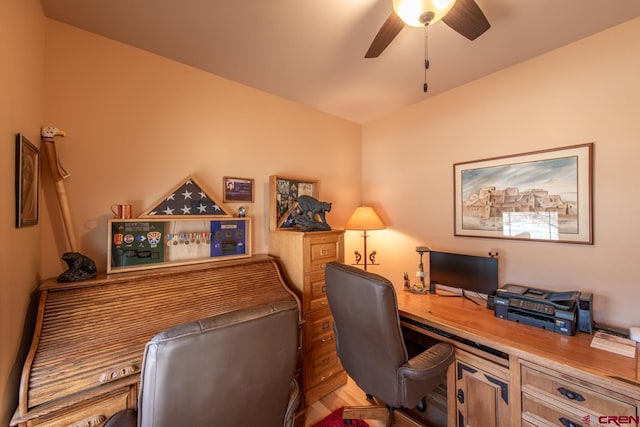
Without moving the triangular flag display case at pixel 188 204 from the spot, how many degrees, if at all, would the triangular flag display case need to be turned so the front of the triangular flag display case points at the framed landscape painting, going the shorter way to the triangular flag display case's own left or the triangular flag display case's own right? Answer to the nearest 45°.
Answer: approximately 45° to the triangular flag display case's own left

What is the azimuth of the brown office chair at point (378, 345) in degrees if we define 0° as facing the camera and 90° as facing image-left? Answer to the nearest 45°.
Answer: approximately 225°

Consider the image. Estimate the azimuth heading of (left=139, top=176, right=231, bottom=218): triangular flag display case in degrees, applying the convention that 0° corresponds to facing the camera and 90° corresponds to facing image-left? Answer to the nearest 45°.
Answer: approximately 0°

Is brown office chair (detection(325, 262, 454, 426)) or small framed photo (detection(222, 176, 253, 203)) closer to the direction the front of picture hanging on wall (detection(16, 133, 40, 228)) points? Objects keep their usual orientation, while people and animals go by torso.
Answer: the small framed photo

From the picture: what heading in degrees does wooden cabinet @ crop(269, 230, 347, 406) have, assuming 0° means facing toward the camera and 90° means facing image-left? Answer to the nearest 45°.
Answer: approximately 315°

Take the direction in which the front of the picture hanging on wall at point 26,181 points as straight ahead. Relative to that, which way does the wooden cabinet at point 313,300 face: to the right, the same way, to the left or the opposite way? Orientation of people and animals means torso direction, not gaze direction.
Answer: to the right

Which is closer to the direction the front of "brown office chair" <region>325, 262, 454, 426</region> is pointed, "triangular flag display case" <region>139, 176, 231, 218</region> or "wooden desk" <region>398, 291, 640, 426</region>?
the wooden desk

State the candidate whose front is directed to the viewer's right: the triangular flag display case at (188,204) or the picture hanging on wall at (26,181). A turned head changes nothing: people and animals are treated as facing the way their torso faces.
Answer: the picture hanging on wall

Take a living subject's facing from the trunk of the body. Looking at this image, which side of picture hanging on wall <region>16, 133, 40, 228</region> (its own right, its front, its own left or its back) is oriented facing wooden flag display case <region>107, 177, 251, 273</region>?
front

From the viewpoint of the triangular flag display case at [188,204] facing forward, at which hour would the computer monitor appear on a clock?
The computer monitor is roughly at 10 o'clock from the triangular flag display case.

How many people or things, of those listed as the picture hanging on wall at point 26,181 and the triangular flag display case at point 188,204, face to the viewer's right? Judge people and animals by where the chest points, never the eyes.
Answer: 1

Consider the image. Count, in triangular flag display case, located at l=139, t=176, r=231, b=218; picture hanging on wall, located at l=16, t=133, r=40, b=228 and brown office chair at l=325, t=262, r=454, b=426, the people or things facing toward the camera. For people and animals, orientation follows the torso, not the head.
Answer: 1

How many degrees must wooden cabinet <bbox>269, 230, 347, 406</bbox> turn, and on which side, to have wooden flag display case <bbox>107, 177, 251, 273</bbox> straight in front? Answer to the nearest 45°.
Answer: approximately 135° to its right

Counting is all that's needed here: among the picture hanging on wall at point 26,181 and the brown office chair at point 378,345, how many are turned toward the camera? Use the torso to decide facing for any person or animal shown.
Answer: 0

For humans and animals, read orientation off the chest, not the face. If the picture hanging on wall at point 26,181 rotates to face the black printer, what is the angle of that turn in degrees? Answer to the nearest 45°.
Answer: approximately 45° to its right

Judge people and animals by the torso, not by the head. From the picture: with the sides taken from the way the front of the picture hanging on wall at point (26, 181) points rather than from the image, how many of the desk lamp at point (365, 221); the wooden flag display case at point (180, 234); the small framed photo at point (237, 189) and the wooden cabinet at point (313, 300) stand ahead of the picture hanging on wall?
4

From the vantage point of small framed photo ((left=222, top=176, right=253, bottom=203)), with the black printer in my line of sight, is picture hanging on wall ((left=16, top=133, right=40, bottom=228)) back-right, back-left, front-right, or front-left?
back-right

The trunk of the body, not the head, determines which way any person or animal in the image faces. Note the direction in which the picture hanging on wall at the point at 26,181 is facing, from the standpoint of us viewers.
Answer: facing to the right of the viewer
